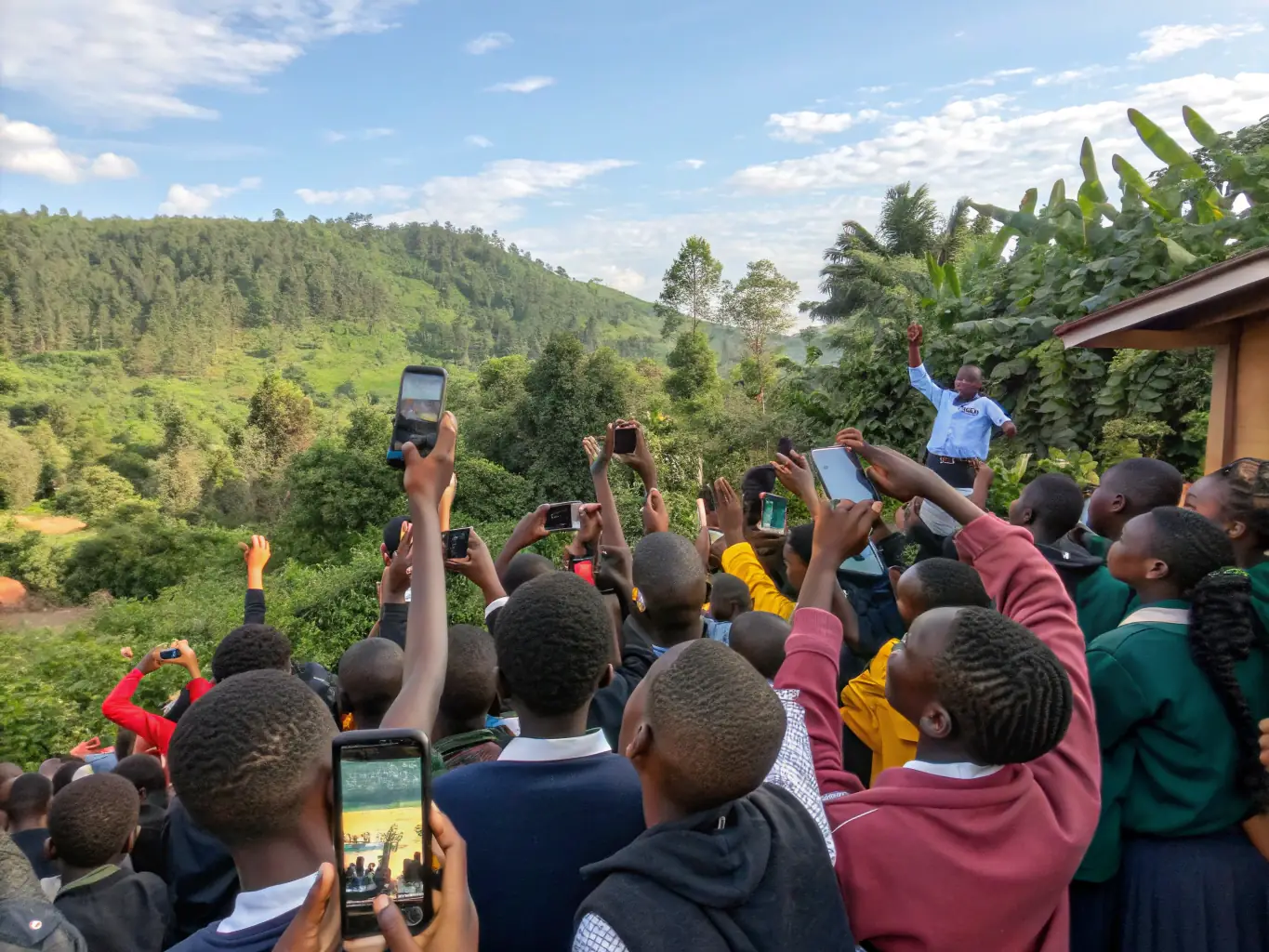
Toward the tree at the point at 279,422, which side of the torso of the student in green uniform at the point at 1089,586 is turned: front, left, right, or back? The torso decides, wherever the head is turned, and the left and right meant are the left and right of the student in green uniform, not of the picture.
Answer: front

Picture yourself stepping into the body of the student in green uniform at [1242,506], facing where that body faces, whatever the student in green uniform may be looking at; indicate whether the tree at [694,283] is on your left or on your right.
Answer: on your right

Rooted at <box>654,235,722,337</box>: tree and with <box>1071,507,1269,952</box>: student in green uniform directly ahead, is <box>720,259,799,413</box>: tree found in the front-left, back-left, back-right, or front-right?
front-left

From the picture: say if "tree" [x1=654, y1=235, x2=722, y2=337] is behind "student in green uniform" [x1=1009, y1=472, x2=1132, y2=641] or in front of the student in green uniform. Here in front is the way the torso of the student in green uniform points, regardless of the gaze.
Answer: in front

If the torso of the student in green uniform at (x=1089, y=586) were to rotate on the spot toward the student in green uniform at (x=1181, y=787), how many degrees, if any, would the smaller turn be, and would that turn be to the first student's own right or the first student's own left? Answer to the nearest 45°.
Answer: approximately 135° to the first student's own left

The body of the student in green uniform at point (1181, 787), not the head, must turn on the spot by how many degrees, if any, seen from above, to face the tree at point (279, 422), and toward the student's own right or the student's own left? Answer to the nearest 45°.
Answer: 0° — they already face it

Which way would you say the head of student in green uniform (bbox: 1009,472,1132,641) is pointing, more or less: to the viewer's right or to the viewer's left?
to the viewer's left

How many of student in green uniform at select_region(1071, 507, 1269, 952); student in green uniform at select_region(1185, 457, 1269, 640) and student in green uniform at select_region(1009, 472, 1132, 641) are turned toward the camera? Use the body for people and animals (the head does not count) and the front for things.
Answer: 0

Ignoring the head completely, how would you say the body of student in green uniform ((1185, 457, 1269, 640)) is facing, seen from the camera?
to the viewer's left

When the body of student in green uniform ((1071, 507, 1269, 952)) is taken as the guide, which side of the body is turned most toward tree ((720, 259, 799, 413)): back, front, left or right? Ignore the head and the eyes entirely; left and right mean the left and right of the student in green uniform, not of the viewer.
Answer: front

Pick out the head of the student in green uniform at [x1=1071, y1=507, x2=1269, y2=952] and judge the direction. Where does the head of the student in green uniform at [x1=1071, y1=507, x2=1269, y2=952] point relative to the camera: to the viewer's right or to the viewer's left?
to the viewer's left

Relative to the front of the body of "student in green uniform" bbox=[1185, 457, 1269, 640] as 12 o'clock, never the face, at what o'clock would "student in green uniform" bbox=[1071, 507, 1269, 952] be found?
"student in green uniform" bbox=[1071, 507, 1269, 952] is roughly at 9 o'clock from "student in green uniform" bbox=[1185, 457, 1269, 640].

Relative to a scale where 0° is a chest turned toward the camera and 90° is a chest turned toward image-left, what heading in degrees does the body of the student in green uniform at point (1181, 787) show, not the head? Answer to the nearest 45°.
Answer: approximately 135°

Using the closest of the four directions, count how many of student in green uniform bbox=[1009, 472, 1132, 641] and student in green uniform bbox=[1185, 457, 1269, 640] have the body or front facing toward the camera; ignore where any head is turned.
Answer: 0
